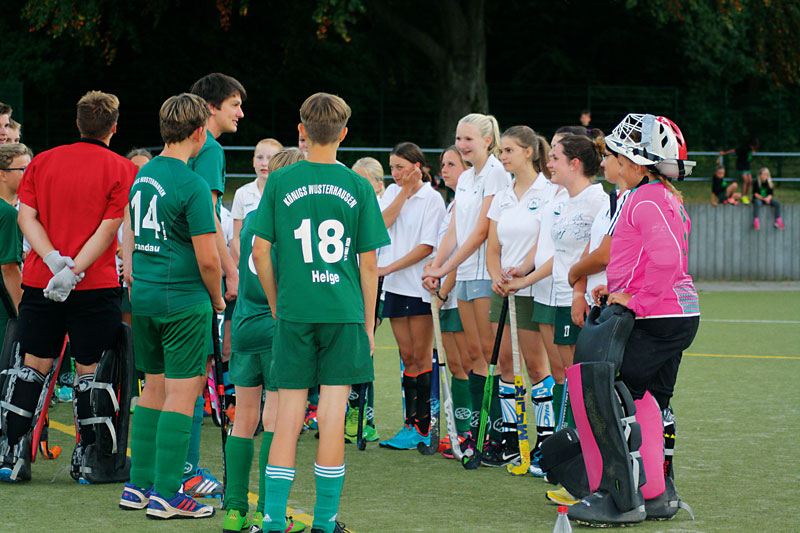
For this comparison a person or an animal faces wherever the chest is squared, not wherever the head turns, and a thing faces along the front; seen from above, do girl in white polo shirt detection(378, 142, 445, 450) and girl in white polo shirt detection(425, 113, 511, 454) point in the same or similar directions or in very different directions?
same or similar directions

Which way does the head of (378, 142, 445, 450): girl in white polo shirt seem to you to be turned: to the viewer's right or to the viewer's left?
to the viewer's left

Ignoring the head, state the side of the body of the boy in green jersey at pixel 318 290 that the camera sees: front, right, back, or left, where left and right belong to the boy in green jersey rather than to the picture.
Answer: back

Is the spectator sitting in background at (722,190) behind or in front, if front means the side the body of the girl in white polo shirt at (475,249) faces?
behind

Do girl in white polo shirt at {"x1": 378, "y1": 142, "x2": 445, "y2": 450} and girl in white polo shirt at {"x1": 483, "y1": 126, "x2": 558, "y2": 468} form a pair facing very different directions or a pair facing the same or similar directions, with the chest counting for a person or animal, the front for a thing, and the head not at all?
same or similar directions

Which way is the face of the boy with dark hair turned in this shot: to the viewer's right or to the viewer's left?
to the viewer's right

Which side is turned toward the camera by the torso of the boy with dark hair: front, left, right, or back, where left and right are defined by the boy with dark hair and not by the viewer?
right

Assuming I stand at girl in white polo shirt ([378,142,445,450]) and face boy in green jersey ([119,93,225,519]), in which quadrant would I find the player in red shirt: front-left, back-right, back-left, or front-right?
front-right

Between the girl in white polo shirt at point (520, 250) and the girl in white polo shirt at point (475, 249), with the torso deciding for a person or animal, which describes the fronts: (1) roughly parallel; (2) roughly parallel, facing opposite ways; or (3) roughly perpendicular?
roughly parallel

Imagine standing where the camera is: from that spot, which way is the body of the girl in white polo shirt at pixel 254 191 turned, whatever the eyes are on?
toward the camera

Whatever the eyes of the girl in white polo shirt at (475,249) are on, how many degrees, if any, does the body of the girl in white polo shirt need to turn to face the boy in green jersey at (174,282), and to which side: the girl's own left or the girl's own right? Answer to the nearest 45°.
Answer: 0° — they already face them

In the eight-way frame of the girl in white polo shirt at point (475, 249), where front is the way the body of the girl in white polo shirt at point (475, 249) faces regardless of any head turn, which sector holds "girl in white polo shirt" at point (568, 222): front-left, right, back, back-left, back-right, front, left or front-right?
left

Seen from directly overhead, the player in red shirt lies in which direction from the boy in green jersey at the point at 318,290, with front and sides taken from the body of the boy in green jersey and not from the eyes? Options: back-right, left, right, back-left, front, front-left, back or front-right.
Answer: front-left

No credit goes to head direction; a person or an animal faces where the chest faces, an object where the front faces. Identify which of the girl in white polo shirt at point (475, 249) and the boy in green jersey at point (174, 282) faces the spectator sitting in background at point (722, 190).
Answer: the boy in green jersey

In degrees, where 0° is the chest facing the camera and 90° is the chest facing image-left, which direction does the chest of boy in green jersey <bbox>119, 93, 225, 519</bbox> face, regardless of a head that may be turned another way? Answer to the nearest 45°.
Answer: approximately 225°

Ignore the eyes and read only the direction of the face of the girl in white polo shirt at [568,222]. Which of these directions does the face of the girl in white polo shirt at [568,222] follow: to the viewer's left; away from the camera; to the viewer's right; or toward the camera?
to the viewer's left

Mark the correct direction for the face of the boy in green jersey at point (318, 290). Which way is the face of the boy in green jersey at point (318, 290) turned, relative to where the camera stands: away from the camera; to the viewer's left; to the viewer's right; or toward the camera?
away from the camera
